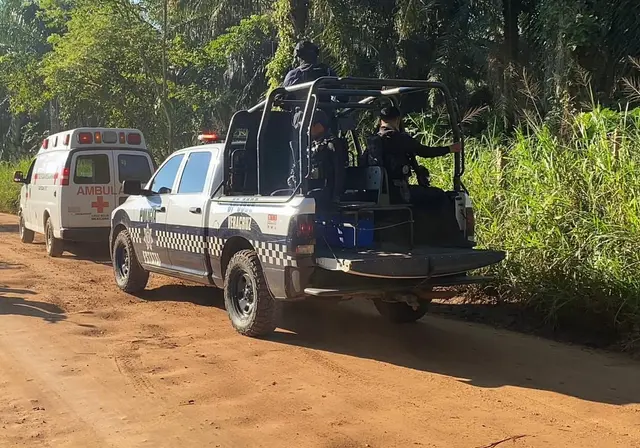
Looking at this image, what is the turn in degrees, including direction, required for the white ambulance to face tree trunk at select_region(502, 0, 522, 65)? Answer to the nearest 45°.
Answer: approximately 135° to its right

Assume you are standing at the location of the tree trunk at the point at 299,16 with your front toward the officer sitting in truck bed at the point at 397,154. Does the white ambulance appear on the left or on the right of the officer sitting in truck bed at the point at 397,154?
right

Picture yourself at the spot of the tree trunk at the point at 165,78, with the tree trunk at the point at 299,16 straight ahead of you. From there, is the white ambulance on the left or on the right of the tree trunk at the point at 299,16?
right

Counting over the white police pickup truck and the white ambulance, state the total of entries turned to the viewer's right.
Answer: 0

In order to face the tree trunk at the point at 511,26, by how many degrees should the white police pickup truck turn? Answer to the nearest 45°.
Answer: approximately 90° to its right

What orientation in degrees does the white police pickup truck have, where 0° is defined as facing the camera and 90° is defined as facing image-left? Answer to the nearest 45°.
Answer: approximately 135°

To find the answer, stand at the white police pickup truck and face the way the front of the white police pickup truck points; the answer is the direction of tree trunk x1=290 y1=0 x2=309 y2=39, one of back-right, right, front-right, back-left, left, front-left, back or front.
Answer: front-right

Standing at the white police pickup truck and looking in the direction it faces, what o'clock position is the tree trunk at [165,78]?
The tree trunk is roughly at 1 o'clock from the white police pickup truck.
